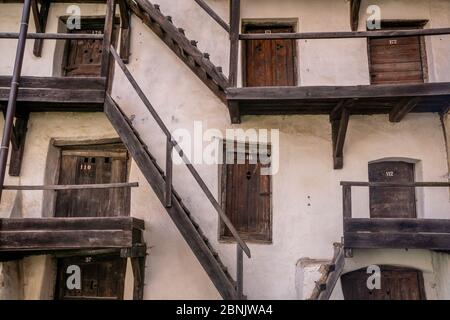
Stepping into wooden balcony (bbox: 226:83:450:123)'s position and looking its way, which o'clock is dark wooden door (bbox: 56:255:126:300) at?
The dark wooden door is roughly at 3 o'clock from the wooden balcony.

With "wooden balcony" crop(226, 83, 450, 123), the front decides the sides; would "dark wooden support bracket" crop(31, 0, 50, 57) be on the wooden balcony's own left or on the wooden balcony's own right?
on the wooden balcony's own right

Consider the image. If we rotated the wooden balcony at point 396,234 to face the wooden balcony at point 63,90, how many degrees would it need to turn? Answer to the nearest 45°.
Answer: approximately 45° to its right

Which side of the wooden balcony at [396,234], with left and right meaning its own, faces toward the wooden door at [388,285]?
back

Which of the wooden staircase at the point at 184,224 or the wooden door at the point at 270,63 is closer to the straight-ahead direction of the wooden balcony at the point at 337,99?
the wooden staircase

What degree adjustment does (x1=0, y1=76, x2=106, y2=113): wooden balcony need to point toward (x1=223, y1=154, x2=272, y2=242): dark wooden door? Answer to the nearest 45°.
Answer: approximately 90° to its left

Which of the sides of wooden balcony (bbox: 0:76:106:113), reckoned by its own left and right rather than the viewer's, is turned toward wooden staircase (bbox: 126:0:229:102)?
left

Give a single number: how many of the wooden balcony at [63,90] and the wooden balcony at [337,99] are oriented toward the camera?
2
